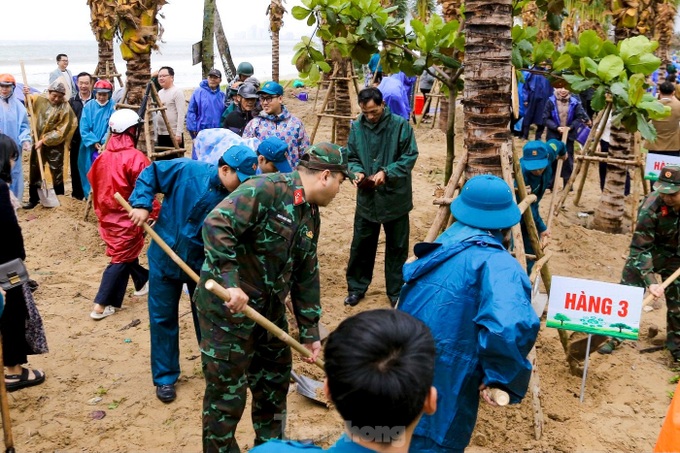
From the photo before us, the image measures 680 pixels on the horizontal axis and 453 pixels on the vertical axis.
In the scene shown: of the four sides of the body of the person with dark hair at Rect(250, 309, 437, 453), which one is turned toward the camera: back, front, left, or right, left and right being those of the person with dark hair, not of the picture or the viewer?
back

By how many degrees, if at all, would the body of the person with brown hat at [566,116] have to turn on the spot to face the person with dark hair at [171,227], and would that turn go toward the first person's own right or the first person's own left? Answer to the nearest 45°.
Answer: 0° — they already face them

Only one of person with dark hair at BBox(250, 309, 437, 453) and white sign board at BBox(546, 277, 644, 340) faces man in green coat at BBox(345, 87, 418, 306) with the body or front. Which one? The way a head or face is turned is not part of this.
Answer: the person with dark hair

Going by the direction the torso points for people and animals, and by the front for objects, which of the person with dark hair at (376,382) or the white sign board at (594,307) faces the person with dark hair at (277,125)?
the person with dark hair at (376,382)

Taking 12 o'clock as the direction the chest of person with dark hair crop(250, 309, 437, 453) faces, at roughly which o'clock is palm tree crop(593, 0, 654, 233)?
The palm tree is roughly at 1 o'clock from the person with dark hair.

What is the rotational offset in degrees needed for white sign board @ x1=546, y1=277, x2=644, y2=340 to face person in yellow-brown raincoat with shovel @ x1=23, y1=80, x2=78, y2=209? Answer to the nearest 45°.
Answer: approximately 90° to its right

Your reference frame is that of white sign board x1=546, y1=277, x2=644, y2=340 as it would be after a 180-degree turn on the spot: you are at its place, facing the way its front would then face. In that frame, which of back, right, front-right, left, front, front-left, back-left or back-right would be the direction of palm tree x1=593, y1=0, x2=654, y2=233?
front

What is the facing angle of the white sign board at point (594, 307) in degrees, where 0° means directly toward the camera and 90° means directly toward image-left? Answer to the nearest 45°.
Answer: approximately 0°

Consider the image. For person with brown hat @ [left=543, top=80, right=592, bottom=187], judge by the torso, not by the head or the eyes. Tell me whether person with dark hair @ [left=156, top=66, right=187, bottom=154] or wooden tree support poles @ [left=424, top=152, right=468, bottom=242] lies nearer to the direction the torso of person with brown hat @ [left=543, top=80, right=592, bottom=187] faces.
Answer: the wooden tree support poles

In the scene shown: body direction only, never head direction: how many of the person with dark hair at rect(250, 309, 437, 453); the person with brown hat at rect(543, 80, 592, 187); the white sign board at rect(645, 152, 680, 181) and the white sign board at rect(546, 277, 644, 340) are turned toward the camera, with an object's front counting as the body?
3

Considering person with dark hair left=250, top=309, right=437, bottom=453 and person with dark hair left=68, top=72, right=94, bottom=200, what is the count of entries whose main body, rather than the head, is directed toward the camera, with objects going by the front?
1

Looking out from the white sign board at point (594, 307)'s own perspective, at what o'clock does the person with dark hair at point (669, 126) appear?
The person with dark hair is roughly at 6 o'clock from the white sign board.

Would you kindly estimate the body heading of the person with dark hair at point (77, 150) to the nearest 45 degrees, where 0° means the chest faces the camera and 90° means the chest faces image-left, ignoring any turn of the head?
approximately 0°
